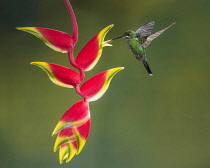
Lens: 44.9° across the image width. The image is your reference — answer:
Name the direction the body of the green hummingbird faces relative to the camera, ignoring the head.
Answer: to the viewer's left
